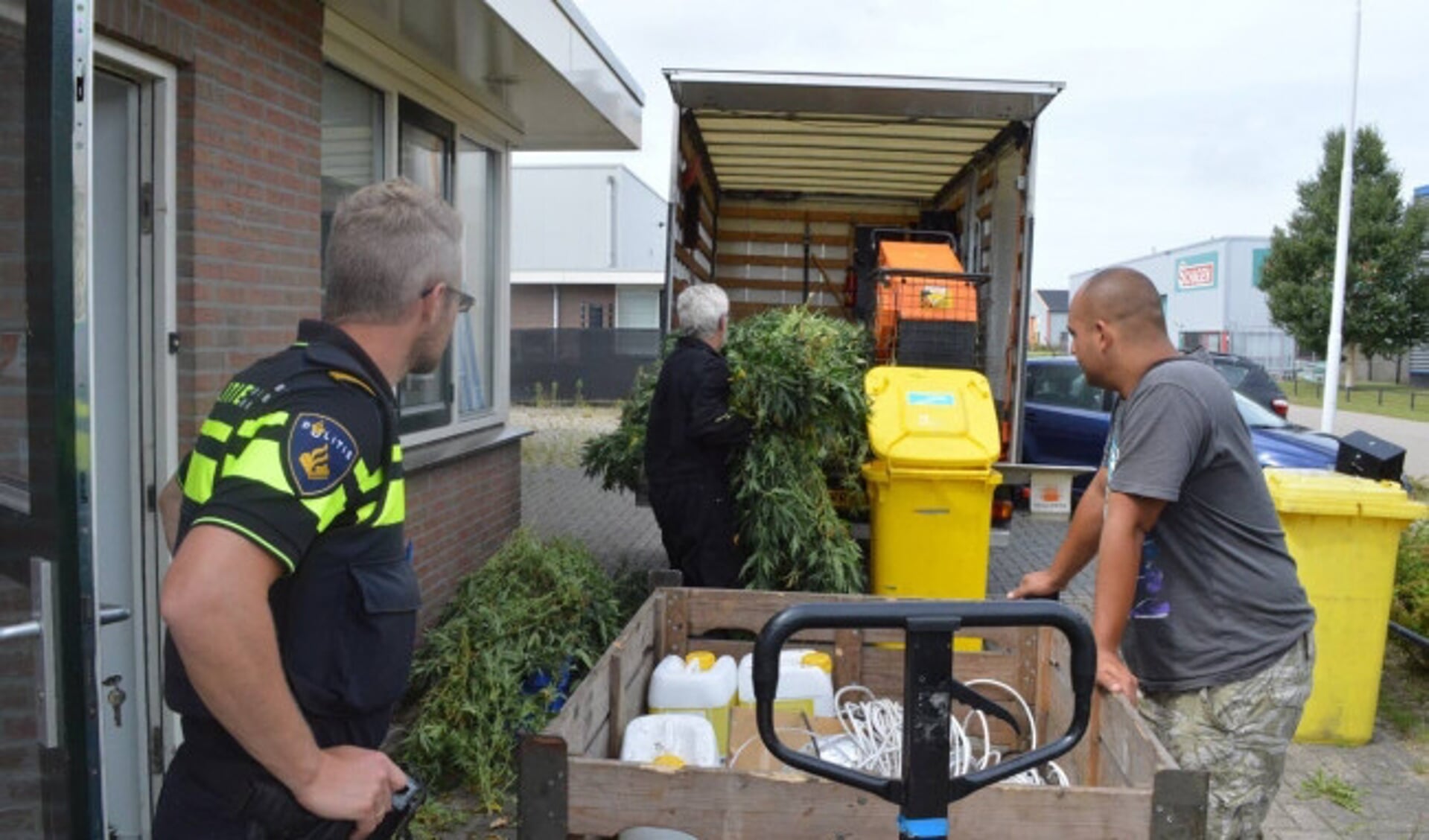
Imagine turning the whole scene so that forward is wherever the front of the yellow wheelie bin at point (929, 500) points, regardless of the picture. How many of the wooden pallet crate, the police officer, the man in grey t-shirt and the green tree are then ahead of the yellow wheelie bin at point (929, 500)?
3

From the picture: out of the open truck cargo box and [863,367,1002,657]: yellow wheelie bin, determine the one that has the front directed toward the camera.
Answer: the yellow wheelie bin

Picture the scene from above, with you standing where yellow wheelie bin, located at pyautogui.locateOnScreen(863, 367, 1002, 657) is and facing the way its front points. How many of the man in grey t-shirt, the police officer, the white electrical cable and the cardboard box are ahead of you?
4

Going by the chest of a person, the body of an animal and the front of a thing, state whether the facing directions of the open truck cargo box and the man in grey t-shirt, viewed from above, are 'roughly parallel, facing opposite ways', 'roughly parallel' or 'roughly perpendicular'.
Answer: roughly perpendicular

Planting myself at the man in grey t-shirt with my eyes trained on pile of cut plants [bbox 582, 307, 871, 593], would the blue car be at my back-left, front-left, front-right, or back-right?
front-right

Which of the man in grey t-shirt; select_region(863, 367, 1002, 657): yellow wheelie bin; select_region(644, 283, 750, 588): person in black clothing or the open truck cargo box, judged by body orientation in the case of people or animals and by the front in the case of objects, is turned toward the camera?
the yellow wheelie bin

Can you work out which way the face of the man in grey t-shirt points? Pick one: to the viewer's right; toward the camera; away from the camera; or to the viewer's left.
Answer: to the viewer's left

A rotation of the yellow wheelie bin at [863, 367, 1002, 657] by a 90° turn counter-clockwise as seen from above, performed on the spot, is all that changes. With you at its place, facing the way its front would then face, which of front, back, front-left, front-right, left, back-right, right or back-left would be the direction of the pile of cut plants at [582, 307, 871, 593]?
back-right

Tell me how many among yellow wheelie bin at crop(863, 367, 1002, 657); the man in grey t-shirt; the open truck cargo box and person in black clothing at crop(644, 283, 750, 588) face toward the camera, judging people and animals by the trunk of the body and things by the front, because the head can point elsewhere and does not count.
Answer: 1

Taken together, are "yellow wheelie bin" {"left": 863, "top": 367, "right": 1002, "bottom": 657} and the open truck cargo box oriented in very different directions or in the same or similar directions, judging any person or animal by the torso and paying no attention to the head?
very different directions

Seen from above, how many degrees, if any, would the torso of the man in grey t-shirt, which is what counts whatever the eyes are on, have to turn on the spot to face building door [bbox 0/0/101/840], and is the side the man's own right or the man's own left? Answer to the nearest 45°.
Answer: approximately 45° to the man's own left

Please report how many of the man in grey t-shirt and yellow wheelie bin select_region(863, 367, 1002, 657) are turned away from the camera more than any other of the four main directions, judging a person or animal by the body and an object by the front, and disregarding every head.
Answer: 0

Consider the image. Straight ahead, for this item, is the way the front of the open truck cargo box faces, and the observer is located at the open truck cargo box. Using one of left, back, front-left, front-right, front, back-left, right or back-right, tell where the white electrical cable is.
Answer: back

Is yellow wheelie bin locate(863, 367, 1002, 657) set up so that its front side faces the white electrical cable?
yes

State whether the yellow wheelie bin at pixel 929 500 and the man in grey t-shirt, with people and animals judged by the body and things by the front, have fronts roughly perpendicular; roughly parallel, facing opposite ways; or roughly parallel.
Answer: roughly perpendicular

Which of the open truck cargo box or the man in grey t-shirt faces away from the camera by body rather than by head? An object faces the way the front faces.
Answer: the open truck cargo box

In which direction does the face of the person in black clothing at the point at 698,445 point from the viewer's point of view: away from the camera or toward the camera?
away from the camera

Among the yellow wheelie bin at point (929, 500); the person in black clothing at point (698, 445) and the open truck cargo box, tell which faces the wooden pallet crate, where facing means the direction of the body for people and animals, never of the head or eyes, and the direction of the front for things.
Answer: the yellow wheelie bin

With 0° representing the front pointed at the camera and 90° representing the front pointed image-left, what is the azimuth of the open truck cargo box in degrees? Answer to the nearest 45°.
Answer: approximately 180°

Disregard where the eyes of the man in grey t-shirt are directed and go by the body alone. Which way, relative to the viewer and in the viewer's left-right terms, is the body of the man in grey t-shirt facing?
facing to the left of the viewer

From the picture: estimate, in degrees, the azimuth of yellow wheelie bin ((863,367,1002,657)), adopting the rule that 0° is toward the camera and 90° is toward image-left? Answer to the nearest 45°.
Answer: approximately 0°
